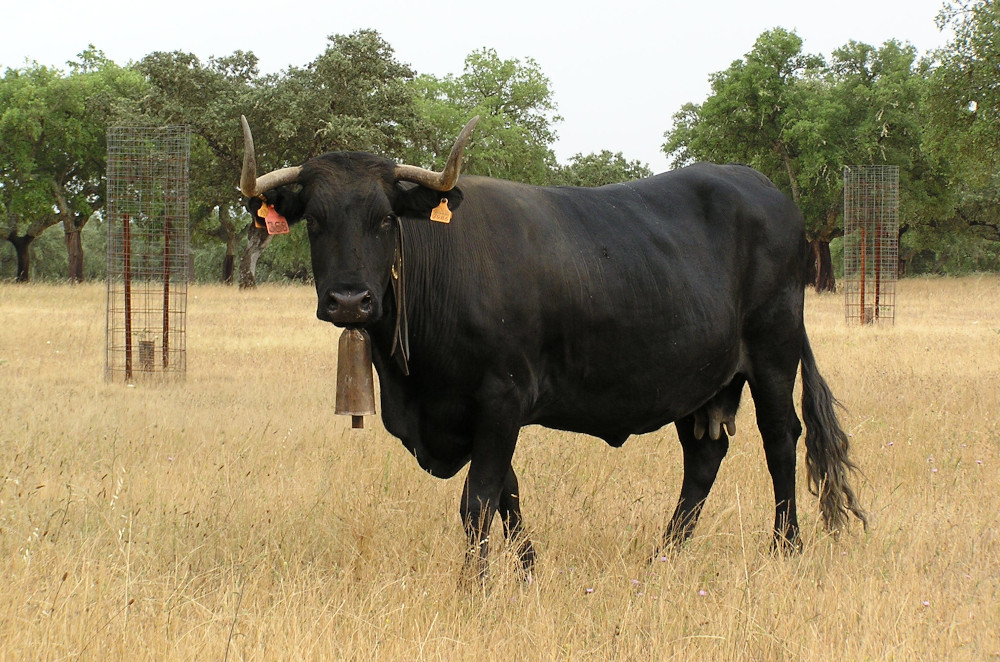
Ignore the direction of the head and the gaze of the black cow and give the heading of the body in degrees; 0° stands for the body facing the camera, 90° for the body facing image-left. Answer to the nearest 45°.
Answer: approximately 45°
